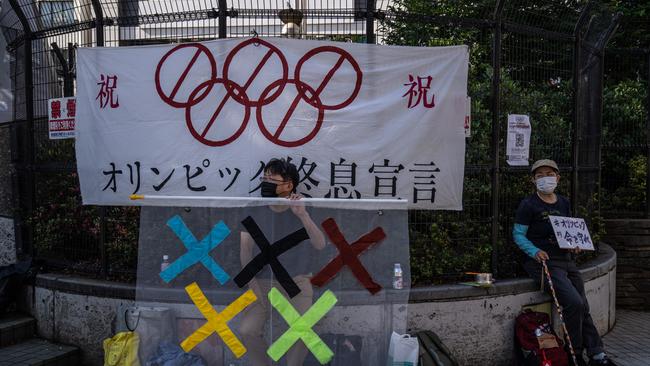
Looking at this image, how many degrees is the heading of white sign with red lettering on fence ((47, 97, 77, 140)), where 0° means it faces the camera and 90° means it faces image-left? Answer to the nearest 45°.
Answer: approximately 0°

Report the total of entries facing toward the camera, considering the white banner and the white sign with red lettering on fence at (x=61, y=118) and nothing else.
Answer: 2

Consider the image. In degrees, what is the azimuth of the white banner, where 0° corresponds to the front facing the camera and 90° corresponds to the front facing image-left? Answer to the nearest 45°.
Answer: approximately 0°

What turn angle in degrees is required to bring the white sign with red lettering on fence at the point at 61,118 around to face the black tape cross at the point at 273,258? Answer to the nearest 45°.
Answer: approximately 45° to its left
